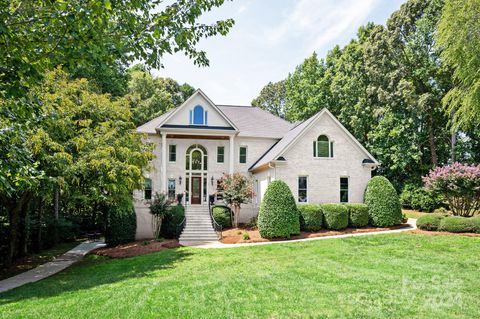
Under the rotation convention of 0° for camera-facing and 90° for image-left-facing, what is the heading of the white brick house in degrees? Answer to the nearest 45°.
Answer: approximately 0°

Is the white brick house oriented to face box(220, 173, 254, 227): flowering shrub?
yes
